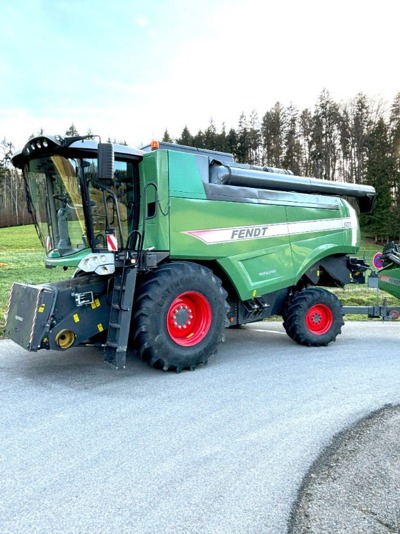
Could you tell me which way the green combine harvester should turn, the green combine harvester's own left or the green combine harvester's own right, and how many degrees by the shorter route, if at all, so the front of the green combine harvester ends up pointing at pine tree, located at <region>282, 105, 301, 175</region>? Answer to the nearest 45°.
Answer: approximately 135° to the green combine harvester's own right

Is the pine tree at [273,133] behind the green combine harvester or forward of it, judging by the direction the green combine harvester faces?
behind

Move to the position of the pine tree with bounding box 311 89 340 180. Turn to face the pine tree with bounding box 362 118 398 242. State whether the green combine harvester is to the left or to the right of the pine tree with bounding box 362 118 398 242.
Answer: right

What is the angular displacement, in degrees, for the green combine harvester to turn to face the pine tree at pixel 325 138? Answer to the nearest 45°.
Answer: approximately 135° to its right

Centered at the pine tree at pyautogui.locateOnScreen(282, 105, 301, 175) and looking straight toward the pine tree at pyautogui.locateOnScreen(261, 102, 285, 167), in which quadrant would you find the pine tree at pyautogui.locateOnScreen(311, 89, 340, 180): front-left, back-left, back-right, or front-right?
back-right

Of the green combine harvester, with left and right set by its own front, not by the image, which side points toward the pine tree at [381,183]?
back

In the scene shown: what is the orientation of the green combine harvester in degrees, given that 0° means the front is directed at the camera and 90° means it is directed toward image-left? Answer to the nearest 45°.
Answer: approximately 45°
